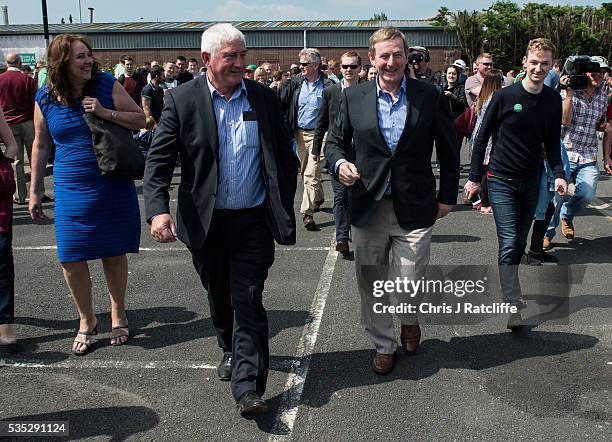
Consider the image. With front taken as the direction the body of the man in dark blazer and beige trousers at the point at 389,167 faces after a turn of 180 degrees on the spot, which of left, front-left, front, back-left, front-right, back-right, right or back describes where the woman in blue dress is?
left

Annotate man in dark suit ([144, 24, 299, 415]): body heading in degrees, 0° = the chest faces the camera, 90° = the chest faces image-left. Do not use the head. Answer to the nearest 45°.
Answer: approximately 0°

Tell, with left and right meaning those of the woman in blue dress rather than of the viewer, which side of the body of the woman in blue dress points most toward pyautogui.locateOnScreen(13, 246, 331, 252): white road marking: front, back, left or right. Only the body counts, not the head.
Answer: back

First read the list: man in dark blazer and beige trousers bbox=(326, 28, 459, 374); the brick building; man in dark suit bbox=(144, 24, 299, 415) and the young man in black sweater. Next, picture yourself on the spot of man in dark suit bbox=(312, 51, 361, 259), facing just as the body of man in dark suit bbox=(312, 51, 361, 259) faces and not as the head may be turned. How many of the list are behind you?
1

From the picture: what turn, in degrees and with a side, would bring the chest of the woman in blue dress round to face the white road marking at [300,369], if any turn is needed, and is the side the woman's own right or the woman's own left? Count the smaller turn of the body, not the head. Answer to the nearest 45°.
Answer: approximately 45° to the woman's own left

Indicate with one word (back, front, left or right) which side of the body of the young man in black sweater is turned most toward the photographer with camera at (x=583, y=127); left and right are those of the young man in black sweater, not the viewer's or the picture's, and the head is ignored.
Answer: back

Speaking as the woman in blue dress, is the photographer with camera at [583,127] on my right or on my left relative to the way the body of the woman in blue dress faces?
on my left

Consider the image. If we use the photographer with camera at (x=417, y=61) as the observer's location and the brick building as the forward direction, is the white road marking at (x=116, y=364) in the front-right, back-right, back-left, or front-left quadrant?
back-left
